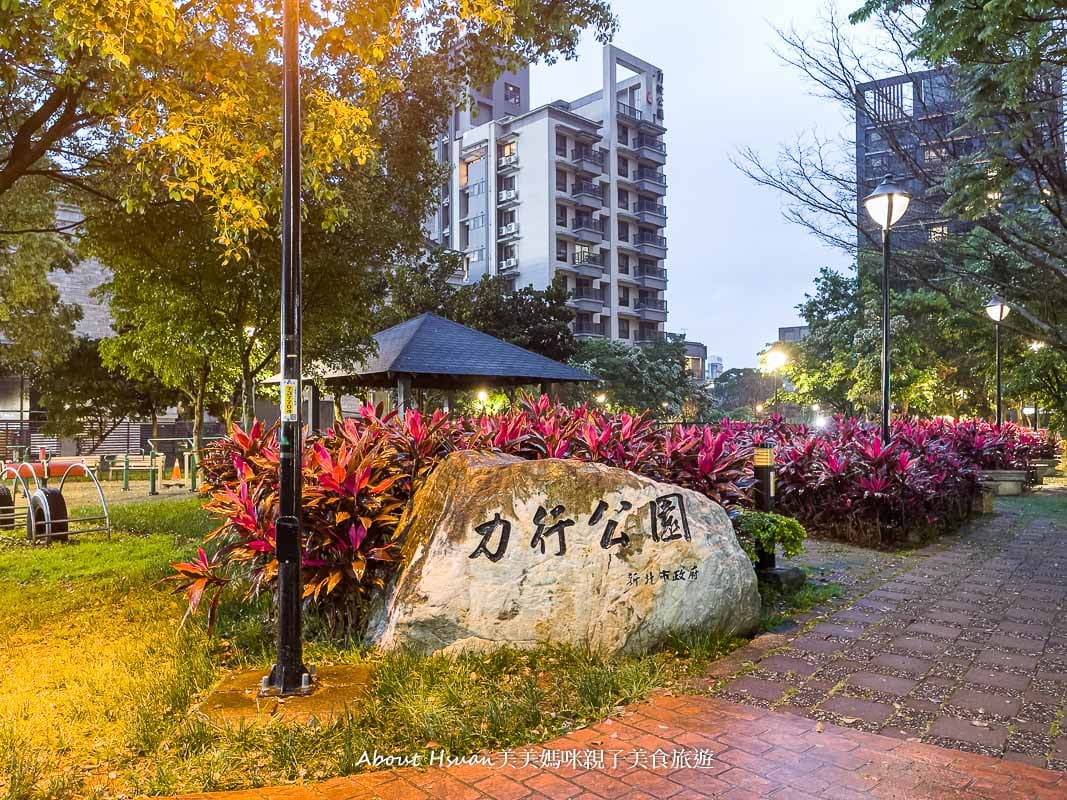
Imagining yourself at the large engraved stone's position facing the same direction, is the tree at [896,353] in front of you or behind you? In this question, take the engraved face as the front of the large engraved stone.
behind

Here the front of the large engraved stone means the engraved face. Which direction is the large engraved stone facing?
toward the camera

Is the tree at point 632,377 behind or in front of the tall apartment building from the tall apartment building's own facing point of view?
in front

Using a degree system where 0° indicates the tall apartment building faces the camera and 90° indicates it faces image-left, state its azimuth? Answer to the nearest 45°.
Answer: approximately 315°

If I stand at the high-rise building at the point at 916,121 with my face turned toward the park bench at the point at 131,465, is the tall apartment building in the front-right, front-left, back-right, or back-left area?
front-right

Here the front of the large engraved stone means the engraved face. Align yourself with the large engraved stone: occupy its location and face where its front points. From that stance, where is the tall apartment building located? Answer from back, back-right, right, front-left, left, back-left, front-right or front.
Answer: back

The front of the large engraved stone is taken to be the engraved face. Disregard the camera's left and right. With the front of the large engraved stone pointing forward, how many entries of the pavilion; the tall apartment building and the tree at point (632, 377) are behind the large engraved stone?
3

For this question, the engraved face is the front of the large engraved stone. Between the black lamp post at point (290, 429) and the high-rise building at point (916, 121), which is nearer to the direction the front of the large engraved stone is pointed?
the black lamp post

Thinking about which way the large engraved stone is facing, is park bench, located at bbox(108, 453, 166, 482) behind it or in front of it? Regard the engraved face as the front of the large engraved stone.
behind

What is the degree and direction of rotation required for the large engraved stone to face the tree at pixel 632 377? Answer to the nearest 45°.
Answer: approximately 180°

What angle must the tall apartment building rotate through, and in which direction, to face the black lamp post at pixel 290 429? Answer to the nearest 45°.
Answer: approximately 45° to its right

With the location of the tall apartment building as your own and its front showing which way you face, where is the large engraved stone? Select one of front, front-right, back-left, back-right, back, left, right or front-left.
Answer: front-right

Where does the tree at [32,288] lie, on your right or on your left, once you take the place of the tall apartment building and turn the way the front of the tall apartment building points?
on your right

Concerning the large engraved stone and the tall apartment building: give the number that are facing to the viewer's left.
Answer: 0

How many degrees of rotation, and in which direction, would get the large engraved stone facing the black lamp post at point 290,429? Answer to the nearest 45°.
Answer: approximately 90° to its right

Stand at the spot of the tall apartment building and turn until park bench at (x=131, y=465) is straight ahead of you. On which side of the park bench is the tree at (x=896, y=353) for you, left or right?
left
